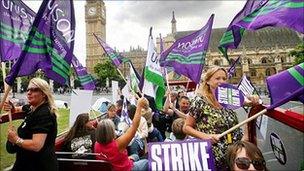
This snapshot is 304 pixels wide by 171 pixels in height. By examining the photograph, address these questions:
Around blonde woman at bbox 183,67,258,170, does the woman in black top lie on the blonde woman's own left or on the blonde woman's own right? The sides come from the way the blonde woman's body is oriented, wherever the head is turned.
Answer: on the blonde woman's own right

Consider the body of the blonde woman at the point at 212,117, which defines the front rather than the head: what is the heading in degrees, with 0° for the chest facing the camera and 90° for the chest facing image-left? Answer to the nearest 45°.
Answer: approximately 315°
